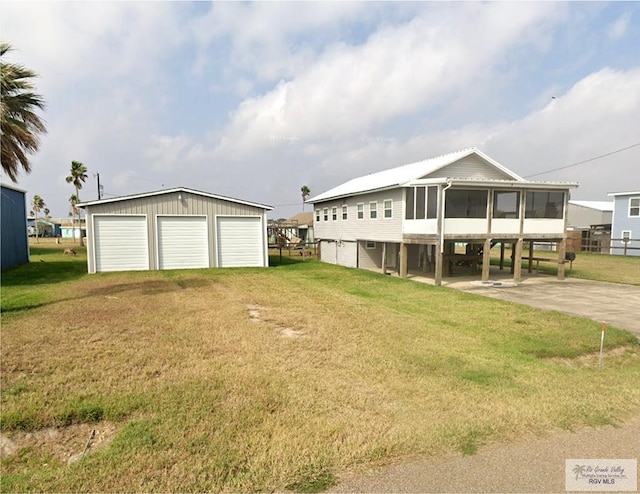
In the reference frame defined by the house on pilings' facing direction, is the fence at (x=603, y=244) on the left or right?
on its left

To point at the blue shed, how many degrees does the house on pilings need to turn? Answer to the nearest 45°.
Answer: approximately 135° to its right

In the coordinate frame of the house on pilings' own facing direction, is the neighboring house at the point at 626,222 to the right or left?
on its left

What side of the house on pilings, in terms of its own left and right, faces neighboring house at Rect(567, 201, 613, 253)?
left

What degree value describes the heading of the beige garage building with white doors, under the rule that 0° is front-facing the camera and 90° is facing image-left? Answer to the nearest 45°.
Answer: approximately 0°

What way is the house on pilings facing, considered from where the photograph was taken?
facing the viewer and to the right of the viewer

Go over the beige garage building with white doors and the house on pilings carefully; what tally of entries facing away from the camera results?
0

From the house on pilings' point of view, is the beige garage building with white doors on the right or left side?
on its right

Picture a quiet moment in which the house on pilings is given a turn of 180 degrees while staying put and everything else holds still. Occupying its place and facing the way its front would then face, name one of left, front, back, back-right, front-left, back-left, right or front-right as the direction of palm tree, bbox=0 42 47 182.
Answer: left

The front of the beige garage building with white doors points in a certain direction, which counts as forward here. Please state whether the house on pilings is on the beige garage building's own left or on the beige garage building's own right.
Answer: on the beige garage building's own left
